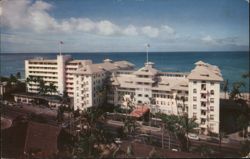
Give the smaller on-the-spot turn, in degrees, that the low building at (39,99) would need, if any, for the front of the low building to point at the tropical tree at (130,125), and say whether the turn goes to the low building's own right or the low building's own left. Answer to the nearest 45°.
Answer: approximately 90° to the low building's own left

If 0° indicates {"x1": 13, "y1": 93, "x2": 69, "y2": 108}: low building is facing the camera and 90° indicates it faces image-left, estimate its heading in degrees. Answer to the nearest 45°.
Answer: approximately 45°

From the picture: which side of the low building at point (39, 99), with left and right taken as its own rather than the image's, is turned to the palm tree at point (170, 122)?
left

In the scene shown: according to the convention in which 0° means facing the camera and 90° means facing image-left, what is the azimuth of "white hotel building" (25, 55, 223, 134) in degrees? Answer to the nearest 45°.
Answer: approximately 45°

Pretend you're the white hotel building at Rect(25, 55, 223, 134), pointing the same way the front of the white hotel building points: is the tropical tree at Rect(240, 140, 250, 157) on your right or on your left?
on your left

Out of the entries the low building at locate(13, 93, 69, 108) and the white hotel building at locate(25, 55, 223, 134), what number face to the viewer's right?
0

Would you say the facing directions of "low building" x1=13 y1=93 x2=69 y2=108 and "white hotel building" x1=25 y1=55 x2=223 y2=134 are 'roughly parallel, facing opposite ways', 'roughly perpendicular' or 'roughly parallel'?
roughly parallel
